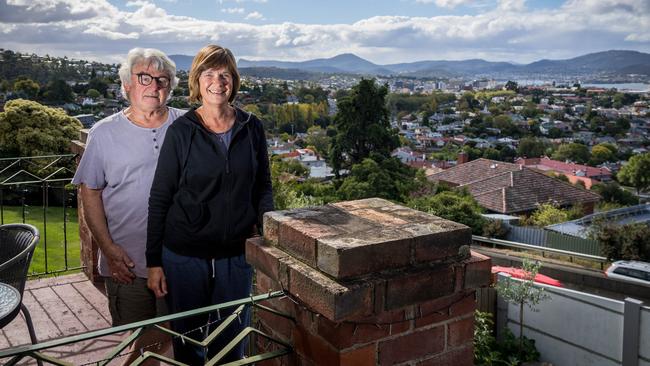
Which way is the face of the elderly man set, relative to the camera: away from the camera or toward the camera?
toward the camera

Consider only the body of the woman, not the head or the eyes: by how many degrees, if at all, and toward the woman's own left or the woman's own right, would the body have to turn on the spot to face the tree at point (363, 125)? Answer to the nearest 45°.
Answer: approximately 180°

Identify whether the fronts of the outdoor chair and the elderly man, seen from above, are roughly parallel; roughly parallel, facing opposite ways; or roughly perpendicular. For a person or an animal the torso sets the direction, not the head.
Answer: roughly perpendicular

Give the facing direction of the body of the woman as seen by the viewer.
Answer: toward the camera

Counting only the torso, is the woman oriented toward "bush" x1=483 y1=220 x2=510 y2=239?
no

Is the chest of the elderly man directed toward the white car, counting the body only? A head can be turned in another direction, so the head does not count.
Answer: no

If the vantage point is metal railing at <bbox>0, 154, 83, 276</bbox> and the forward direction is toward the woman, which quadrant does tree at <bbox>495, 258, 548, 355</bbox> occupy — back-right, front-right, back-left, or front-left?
front-left

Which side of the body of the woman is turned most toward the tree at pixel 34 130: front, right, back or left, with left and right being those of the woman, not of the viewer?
back

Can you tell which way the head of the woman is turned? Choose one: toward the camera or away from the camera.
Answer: toward the camera

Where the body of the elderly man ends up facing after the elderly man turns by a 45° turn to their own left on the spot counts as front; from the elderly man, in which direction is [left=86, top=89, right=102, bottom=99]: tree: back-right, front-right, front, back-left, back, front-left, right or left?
left

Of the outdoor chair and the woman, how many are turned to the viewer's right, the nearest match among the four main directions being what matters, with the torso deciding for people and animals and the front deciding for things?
0

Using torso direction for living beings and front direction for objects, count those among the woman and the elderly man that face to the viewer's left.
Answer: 0

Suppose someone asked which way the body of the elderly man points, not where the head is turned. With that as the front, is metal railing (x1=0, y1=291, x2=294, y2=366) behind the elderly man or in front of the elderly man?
in front
